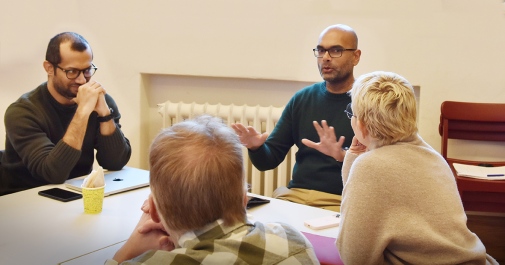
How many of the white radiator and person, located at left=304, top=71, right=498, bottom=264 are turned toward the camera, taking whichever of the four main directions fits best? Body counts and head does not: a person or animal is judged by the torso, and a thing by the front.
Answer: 1

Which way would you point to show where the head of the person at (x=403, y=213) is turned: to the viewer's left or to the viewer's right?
to the viewer's left

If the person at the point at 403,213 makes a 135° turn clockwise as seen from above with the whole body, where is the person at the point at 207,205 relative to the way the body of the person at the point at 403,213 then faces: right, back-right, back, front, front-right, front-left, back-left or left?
back-right

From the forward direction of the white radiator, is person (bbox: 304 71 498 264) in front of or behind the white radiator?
in front

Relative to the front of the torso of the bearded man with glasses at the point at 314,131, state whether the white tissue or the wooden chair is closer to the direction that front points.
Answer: the white tissue

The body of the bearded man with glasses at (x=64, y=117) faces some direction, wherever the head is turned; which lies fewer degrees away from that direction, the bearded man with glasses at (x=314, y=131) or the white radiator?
the bearded man with glasses

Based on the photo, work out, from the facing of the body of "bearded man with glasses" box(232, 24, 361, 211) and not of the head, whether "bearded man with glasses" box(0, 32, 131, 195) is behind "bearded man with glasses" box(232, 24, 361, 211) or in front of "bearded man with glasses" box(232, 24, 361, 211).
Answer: in front

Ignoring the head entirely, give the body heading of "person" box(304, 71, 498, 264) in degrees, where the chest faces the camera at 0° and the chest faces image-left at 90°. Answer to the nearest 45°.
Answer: approximately 135°

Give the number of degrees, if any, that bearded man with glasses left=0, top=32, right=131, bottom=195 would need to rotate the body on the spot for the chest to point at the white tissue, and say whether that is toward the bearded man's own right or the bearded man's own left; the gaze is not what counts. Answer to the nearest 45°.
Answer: approximately 45° to the bearded man's own right

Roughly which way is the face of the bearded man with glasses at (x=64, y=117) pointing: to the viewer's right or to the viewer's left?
to the viewer's right

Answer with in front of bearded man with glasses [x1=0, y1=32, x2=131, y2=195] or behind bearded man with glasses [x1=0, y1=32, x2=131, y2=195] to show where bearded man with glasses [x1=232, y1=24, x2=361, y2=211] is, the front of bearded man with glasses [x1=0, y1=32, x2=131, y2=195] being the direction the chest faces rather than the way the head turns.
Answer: in front
